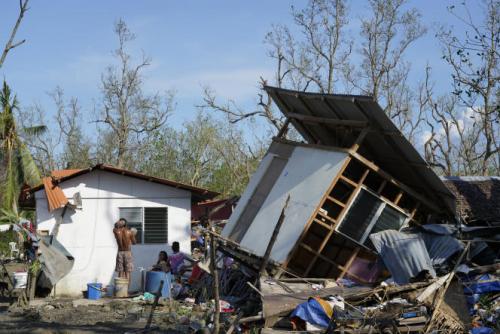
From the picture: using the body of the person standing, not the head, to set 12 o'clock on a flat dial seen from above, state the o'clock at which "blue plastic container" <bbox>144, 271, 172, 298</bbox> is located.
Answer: The blue plastic container is roughly at 3 o'clock from the person standing.

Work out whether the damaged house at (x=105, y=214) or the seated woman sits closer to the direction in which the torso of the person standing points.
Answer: the damaged house

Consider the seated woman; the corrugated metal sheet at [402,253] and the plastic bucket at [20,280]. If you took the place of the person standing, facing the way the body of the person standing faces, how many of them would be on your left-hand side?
1

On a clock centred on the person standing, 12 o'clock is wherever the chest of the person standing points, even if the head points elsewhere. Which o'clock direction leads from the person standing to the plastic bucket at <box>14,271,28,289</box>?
The plastic bucket is roughly at 9 o'clock from the person standing.

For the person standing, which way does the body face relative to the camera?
away from the camera

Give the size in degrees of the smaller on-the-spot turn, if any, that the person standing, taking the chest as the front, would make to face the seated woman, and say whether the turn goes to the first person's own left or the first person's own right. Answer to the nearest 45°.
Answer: approximately 135° to the first person's own right

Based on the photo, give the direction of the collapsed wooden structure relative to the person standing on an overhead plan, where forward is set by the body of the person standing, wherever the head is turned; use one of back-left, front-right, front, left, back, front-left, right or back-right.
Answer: back-right

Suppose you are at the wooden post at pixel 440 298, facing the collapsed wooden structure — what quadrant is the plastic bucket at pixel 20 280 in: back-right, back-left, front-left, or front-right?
front-left

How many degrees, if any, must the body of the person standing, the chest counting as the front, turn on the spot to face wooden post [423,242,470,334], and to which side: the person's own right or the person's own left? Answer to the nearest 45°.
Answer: approximately 135° to the person's own right

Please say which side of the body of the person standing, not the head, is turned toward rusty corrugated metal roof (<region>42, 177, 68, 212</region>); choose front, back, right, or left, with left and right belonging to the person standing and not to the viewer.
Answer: left

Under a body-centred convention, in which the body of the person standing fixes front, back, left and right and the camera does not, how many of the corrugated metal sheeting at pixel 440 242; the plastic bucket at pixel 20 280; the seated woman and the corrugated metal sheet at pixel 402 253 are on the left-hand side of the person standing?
1

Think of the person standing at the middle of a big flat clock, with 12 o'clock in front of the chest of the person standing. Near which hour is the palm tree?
The palm tree is roughly at 11 o'clock from the person standing.

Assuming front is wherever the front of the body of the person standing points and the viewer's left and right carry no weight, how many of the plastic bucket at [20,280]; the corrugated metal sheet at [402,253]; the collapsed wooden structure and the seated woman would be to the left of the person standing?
1

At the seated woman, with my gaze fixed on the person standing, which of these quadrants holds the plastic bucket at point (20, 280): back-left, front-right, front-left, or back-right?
front-left

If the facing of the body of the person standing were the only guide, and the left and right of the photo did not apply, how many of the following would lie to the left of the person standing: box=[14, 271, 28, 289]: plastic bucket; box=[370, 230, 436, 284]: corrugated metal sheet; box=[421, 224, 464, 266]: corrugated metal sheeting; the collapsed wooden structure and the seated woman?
1
